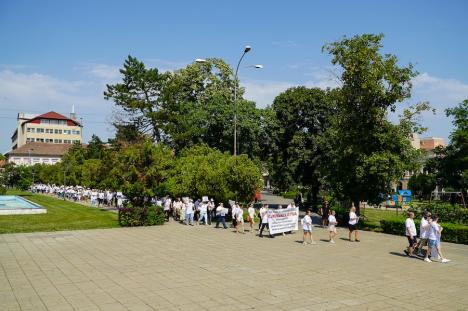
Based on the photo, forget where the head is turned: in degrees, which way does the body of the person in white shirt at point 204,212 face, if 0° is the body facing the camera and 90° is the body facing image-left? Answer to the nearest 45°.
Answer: approximately 315°

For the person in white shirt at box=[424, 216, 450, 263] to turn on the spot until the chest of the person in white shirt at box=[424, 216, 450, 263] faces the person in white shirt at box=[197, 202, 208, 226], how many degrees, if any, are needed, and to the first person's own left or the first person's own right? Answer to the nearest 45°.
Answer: approximately 135° to the first person's own left

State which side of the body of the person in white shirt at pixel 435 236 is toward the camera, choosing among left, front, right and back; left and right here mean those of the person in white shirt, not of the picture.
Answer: right

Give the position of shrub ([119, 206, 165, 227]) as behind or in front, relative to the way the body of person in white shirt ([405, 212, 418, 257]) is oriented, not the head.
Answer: behind

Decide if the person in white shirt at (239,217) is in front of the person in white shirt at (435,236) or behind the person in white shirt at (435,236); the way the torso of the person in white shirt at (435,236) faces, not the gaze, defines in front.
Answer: behind

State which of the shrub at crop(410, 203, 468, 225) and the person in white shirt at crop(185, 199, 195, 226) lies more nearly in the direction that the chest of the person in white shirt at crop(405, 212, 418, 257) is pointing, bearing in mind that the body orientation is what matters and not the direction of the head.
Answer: the shrub

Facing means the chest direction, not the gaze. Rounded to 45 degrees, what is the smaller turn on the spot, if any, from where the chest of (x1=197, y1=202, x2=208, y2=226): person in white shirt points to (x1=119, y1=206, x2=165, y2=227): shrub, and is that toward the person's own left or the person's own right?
approximately 135° to the person's own right

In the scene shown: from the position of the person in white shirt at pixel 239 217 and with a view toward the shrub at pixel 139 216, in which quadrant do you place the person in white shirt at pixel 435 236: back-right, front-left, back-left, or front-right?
back-left

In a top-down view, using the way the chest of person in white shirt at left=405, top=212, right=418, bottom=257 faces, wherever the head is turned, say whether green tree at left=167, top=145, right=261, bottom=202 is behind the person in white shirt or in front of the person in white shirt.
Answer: behind

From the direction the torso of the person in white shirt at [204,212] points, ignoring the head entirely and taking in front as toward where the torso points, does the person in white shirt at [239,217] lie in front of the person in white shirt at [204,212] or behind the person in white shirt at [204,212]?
in front

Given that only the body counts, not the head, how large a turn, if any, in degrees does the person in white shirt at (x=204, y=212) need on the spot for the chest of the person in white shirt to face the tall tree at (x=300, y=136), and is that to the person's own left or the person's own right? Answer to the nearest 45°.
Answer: approximately 90° to the person's own left

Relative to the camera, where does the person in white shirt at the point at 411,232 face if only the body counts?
to the viewer's right

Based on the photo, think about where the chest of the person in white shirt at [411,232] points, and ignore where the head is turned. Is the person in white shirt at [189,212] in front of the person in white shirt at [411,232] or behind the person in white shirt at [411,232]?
behind

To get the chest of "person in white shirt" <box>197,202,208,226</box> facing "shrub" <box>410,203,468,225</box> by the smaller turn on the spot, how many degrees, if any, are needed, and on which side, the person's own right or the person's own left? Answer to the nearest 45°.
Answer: approximately 45° to the person's own left
